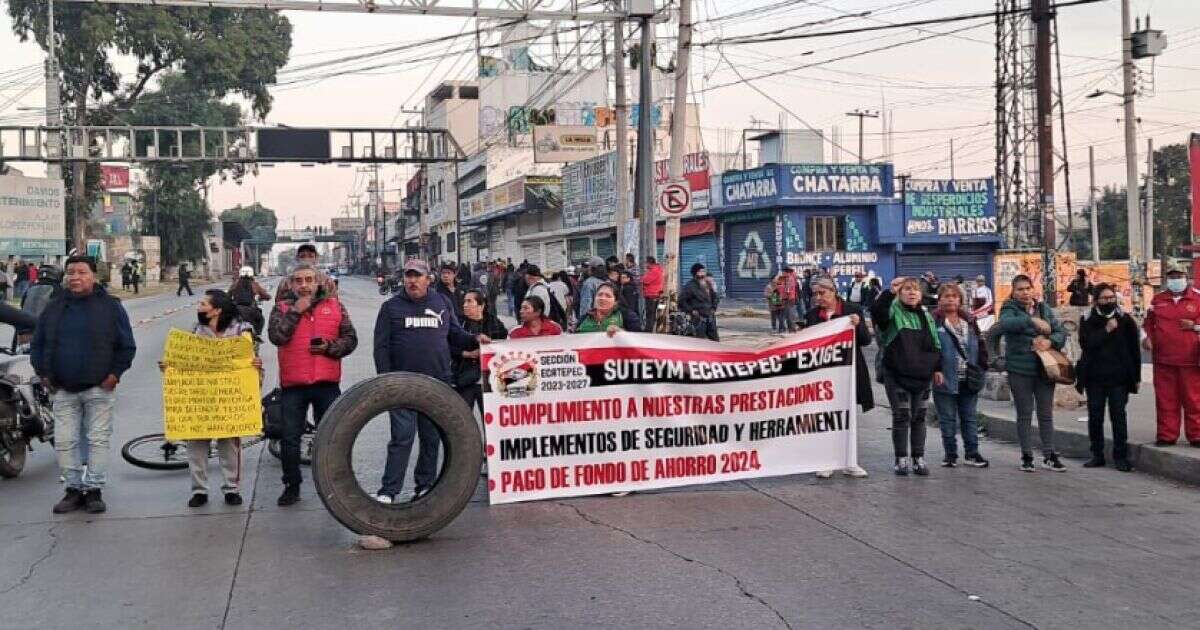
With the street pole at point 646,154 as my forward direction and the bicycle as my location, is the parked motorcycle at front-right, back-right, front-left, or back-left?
back-left

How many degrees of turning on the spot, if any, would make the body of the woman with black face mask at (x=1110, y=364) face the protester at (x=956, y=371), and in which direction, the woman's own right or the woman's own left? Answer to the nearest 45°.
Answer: approximately 45° to the woman's own right

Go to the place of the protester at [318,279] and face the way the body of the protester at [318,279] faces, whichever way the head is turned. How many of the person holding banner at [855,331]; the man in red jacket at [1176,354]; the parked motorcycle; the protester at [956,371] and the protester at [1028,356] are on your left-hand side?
4

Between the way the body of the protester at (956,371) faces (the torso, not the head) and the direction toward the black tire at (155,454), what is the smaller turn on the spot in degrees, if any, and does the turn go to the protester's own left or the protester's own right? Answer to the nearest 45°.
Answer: approximately 90° to the protester's own right

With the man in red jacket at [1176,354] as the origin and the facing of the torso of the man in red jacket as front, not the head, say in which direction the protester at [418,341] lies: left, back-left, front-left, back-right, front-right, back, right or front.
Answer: front-right

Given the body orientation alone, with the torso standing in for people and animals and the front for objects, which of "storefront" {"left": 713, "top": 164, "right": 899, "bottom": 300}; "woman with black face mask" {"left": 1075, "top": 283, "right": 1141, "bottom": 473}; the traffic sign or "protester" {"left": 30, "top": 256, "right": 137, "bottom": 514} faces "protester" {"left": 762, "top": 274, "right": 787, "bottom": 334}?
the storefront
